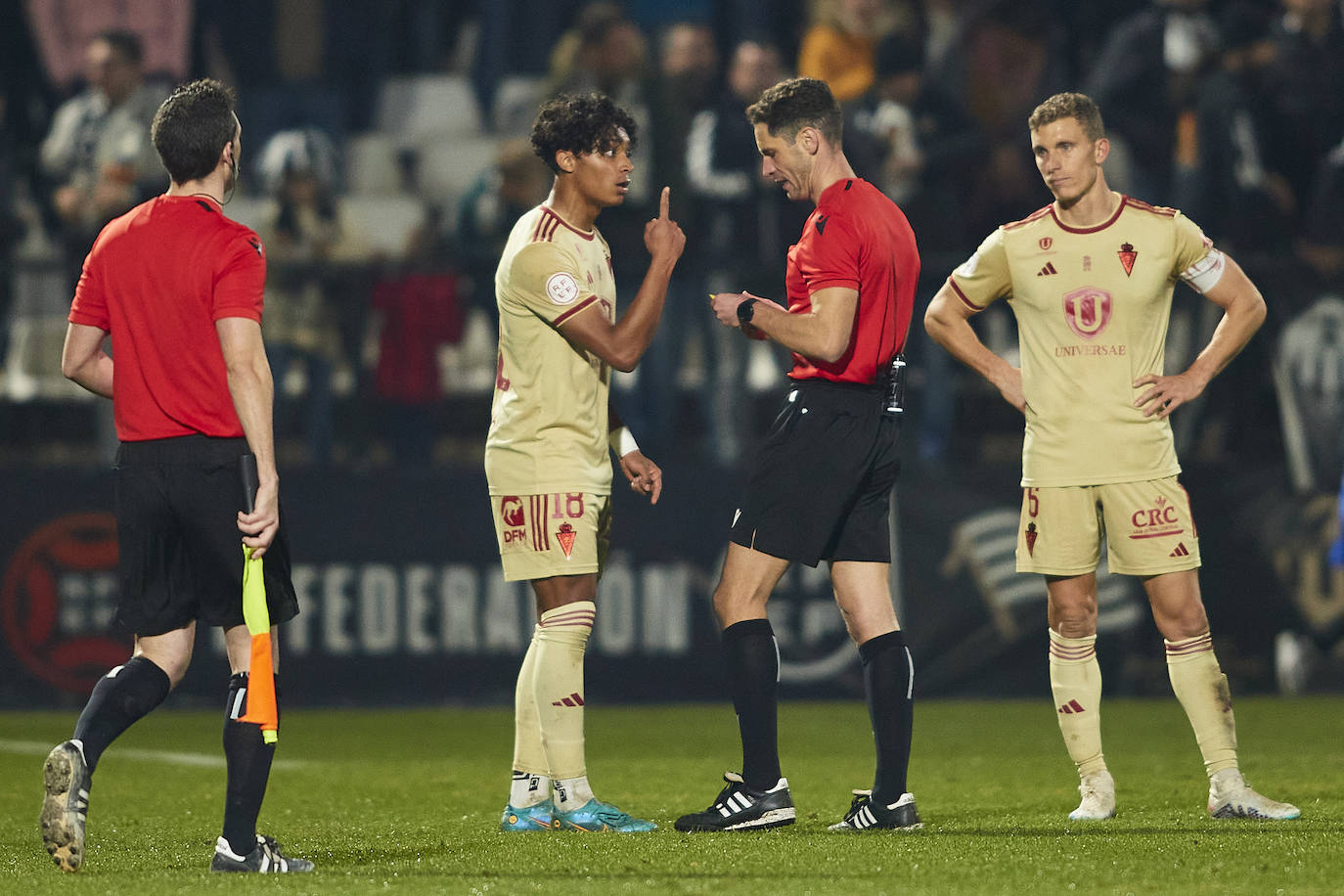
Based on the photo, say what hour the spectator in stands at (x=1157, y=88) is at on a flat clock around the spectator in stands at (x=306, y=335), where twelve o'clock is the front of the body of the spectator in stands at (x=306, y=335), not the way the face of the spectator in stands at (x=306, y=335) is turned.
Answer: the spectator in stands at (x=1157, y=88) is roughly at 9 o'clock from the spectator in stands at (x=306, y=335).

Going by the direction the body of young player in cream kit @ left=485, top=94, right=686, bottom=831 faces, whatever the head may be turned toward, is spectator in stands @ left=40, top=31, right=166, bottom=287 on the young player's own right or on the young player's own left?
on the young player's own left

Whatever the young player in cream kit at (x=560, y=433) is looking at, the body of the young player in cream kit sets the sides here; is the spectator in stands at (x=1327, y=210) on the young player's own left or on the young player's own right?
on the young player's own left

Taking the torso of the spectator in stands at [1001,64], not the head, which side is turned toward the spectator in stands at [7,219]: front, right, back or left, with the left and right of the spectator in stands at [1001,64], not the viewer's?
right

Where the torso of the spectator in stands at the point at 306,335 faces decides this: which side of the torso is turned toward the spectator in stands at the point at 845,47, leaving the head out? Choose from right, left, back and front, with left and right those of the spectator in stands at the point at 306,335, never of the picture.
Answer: left

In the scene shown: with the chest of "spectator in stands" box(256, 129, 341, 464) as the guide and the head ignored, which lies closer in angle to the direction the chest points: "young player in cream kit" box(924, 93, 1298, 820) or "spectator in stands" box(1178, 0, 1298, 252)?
the young player in cream kit

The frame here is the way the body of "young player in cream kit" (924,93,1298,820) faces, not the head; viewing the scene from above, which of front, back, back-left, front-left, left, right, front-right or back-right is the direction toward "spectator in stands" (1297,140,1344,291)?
back

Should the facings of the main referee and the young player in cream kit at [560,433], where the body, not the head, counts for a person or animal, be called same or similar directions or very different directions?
very different directions

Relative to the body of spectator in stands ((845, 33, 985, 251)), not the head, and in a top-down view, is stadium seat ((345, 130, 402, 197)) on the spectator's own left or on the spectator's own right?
on the spectator's own right

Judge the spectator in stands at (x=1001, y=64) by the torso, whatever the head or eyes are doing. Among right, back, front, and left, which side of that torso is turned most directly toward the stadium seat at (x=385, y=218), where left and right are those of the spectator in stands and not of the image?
right

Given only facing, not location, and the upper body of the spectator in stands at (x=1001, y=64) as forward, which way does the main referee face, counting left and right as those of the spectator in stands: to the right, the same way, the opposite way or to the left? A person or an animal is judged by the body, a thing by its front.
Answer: to the right

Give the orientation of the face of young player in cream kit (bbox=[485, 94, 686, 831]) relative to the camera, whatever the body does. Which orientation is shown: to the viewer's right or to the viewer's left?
to the viewer's right

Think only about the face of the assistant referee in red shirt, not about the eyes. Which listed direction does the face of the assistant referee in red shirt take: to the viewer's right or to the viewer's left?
to the viewer's right
